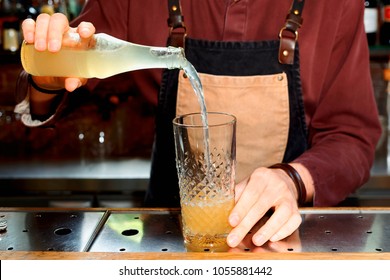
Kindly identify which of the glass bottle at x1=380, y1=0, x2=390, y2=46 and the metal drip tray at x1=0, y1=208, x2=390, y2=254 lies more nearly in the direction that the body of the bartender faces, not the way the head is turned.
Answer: the metal drip tray

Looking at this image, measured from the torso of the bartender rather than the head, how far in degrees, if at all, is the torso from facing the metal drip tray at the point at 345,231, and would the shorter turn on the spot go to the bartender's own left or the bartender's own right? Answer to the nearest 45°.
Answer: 0° — they already face it

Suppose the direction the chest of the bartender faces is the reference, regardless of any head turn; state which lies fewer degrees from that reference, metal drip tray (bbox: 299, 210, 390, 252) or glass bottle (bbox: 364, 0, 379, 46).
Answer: the metal drip tray

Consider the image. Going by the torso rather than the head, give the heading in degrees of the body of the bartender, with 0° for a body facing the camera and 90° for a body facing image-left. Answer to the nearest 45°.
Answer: approximately 0°

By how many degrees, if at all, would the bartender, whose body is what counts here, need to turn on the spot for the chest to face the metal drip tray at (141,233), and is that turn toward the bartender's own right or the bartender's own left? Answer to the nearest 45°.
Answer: approximately 45° to the bartender's own right

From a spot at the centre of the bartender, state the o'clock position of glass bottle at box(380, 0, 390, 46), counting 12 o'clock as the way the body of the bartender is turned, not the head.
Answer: The glass bottle is roughly at 7 o'clock from the bartender.

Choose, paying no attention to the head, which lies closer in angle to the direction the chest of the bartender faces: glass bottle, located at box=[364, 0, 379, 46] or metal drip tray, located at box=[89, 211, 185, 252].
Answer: the metal drip tray

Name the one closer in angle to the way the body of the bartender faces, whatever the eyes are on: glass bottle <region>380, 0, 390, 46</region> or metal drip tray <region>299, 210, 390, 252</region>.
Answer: the metal drip tray

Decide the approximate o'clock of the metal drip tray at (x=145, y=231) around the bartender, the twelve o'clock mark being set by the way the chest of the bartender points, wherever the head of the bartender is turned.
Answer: The metal drip tray is roughly at 1 o'clock from the bartender.
